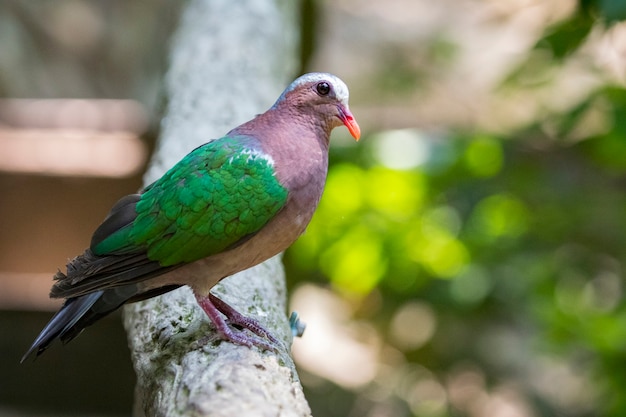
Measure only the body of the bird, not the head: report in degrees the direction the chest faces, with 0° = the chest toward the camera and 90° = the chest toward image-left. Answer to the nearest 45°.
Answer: approximately 270°
